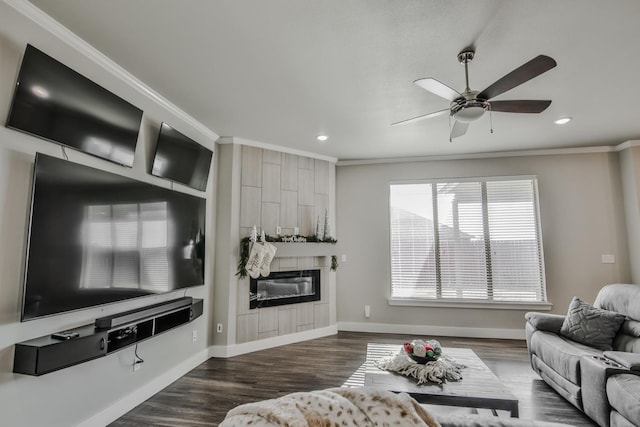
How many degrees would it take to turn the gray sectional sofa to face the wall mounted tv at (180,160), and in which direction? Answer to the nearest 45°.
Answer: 0° — it already faces it

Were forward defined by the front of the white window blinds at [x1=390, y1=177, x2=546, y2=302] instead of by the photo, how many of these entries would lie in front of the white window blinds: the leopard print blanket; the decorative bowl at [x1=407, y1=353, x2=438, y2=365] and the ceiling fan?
3

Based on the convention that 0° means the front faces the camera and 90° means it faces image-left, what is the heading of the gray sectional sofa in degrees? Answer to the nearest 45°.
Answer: approximately 45°

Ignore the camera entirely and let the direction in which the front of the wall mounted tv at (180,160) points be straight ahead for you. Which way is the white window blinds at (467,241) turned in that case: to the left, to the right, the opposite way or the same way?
to the right

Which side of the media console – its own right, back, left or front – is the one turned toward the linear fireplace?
left

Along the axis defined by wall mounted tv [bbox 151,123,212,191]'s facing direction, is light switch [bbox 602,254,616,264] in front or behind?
in front

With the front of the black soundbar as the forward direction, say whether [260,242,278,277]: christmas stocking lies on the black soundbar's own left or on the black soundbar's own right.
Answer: on the black soundbar's own left

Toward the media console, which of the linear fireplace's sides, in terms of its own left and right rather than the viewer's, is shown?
right
